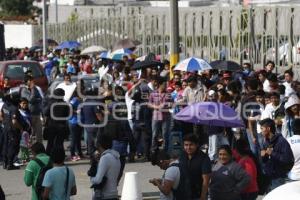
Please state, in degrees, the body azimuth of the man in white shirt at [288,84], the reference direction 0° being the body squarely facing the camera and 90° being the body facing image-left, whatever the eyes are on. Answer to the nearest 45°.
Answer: approximately 45°

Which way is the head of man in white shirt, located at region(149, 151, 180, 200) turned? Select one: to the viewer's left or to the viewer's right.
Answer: to the viewer's left

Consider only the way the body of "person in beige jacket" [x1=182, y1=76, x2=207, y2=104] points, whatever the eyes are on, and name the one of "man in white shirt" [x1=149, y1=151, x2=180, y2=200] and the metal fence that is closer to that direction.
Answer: the man in white shirt

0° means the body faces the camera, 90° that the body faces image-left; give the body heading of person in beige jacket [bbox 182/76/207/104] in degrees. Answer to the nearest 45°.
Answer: approximately 45°

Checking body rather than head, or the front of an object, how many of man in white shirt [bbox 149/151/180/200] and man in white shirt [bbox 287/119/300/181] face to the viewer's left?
1

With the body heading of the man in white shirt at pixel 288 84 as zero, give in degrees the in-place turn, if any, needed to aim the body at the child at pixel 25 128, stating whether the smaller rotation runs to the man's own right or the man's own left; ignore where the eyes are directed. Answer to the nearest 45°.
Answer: approximately 45° to the man's own right

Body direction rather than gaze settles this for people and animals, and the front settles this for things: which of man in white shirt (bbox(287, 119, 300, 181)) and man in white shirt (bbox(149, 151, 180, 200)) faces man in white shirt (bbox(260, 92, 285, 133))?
man in white shirt (bbox(287, 119, 300, 181))
